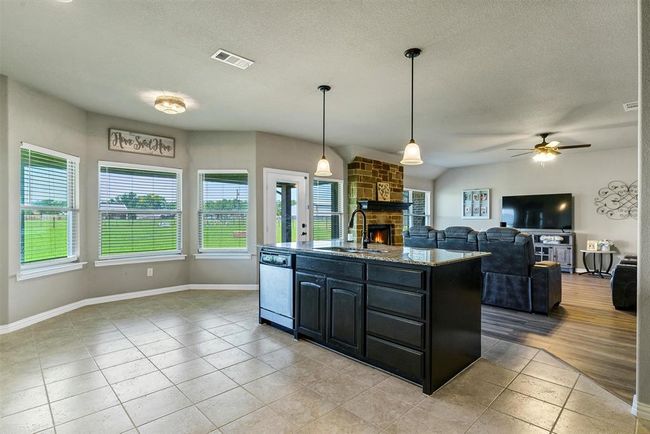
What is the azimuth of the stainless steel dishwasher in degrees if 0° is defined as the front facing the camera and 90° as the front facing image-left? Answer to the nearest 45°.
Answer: approximately 45°

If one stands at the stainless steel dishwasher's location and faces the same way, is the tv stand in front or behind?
behind

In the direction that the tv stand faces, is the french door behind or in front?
in front

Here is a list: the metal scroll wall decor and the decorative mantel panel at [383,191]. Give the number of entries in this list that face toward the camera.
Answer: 2

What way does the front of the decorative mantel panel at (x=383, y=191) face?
toward the camera

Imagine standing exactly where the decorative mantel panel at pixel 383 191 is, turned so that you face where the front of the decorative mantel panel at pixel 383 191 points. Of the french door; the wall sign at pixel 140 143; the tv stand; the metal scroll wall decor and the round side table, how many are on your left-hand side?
3

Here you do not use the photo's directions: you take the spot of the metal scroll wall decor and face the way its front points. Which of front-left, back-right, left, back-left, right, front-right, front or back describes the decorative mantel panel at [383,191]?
front-right

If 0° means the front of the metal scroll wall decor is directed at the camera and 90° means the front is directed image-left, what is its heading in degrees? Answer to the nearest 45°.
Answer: approximately 0°

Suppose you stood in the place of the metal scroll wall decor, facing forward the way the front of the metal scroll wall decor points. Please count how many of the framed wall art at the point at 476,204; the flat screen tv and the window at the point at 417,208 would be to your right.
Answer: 3

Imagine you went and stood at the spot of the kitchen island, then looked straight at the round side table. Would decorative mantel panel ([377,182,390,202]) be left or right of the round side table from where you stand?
left

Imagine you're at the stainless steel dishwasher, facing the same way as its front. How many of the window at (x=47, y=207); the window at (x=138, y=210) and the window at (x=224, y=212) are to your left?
0

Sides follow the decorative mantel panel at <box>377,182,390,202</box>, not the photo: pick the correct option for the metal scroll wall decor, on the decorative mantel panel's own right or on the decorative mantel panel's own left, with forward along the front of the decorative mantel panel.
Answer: on the decorative mantel panel's own left

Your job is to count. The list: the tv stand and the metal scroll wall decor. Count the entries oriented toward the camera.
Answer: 2

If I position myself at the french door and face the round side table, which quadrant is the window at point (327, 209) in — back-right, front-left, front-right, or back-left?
front-left

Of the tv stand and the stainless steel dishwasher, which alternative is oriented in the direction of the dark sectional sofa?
the tv stand

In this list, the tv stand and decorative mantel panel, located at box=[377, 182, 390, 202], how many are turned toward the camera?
2

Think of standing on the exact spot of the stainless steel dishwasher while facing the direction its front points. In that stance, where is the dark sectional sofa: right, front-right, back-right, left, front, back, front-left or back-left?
back-left

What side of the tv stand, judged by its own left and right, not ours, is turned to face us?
front

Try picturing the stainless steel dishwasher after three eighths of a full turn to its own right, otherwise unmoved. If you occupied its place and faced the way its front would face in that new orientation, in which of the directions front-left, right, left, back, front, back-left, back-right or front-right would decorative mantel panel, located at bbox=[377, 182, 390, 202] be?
front-right

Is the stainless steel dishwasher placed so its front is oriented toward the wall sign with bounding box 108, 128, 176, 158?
no

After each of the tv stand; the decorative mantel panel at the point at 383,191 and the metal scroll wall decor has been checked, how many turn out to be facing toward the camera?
3

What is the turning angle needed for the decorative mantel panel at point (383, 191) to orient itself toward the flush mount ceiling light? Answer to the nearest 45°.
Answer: approximately 45° to its right

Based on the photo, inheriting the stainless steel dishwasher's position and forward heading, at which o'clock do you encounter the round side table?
The round side table is roughly at 7 o'clock from the stainless steel dishwasher.
